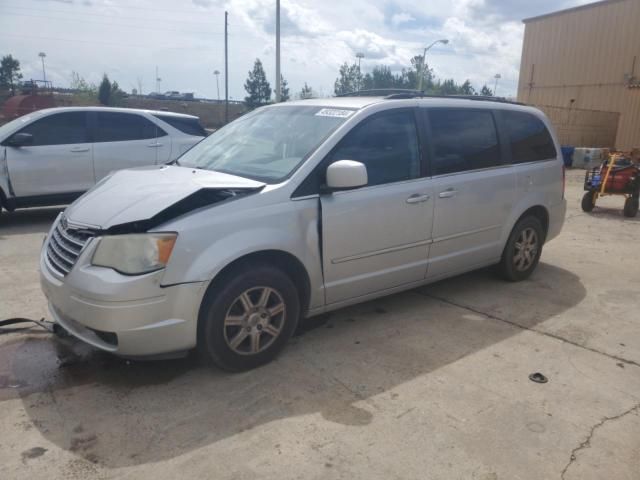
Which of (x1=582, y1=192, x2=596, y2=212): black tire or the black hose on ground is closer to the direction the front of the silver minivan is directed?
the black hose on ground

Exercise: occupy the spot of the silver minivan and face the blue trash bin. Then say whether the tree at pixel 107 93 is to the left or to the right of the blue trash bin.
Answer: left

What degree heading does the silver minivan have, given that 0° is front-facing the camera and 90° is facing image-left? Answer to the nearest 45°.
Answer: approximately 45°

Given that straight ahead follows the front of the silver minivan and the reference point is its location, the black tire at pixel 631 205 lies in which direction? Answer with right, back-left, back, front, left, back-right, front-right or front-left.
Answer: back

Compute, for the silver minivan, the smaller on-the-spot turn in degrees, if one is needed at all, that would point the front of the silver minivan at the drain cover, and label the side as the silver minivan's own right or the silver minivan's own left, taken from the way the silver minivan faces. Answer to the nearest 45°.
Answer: approximately 135° to the silver minivan's own left

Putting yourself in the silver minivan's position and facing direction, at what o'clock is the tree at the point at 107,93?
The tree is roughly at 4 o'clock from the silver minivan.

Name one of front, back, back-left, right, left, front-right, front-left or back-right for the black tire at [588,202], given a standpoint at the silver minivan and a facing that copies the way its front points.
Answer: back

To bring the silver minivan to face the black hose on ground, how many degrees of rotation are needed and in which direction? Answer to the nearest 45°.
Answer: approximately 45° to its right

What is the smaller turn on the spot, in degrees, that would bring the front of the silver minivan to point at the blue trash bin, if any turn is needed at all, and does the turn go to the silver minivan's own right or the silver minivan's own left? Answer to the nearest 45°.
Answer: approximately 180°
